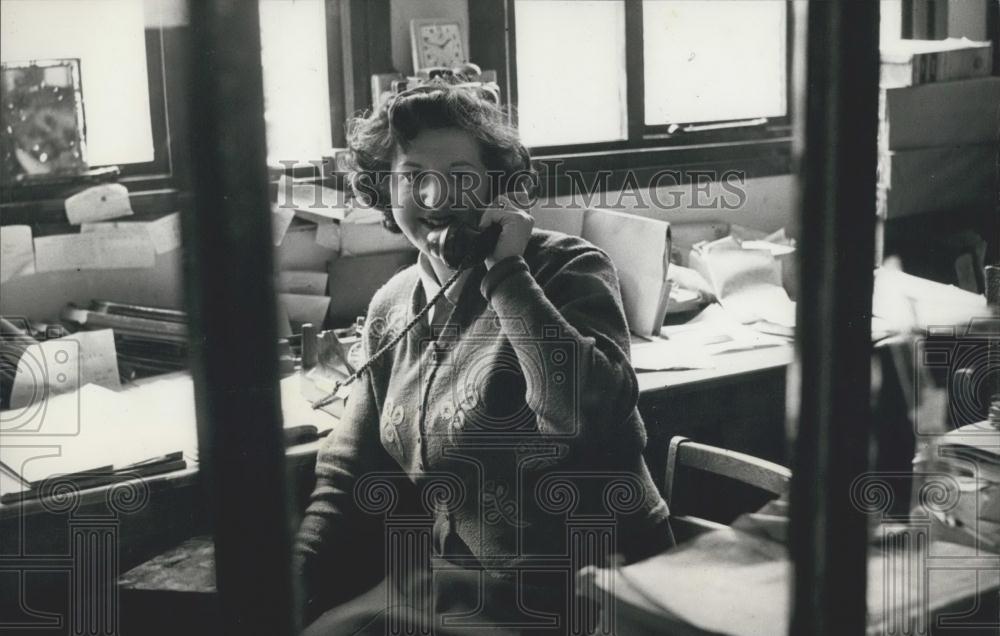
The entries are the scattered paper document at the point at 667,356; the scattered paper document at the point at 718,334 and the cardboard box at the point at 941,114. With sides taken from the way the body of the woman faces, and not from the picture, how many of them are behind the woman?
3

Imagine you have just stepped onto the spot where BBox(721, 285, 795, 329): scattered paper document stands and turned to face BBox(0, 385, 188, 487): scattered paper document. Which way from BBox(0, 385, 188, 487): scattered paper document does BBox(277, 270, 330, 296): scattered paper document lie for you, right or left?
right

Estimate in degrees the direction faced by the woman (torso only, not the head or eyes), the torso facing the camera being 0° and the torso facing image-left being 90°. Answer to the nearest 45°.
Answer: approximately 45°

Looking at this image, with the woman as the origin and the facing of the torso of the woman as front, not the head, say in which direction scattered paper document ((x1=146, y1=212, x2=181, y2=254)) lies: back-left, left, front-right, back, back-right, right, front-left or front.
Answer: right

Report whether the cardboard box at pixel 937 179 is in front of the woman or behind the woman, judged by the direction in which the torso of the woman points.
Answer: behind

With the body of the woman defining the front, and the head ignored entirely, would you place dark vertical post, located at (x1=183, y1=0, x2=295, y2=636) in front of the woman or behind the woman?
in front

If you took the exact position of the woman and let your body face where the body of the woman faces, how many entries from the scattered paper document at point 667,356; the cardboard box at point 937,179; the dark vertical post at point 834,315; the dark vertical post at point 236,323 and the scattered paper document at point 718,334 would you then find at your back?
3

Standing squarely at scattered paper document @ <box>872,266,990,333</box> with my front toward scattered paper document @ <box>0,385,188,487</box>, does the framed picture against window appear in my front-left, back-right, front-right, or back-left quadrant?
front-right

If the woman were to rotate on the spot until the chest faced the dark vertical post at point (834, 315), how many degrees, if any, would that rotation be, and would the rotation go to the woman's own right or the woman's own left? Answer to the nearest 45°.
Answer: approximately 45° to the woman's own left

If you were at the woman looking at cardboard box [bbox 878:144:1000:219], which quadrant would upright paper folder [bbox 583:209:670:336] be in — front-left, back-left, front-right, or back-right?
front-left

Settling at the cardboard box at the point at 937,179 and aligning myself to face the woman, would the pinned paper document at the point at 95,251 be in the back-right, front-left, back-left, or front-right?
front-right

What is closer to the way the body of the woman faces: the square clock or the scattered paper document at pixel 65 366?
the scattered paper document

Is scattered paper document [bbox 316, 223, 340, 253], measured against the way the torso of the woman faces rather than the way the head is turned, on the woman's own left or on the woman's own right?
on the woman's own right

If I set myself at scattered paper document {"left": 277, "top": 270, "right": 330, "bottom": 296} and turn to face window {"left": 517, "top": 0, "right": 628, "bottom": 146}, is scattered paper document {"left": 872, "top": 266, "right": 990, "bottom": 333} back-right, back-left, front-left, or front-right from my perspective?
front-right
